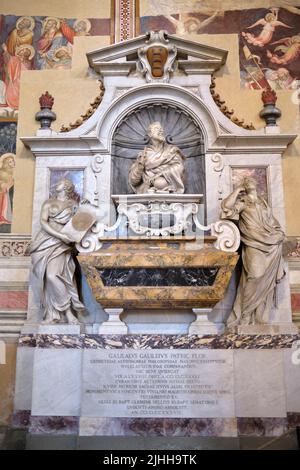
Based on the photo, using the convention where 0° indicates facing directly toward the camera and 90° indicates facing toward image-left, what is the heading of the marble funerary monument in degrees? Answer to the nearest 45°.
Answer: approximately 0°
